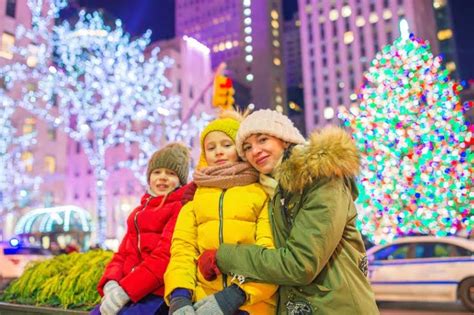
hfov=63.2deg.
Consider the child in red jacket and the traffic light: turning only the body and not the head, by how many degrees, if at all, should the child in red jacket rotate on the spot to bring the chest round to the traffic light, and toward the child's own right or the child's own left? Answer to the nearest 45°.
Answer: approximately 135° to the child's own right

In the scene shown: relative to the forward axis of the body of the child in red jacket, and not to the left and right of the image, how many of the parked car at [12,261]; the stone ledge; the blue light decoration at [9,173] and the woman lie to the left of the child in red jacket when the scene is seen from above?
1

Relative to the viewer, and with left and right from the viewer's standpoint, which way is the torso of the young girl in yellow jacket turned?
facing the viewer

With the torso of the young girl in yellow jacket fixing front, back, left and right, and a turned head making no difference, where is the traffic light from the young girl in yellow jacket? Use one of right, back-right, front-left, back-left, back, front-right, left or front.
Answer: back

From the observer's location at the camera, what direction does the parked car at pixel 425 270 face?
facing to the left of the viewer

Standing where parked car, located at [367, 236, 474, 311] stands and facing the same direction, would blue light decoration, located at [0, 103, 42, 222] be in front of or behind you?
in front

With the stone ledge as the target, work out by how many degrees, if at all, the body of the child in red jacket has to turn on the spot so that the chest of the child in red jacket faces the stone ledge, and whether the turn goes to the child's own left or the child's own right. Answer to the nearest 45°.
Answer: approximately 90° to the child's own right

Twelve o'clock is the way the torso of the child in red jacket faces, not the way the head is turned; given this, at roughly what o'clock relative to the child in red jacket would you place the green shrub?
The green shrub is roughly at 4 o'clock from the child in red jacket.

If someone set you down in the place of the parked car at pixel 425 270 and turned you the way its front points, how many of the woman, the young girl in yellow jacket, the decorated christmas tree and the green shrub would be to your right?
1

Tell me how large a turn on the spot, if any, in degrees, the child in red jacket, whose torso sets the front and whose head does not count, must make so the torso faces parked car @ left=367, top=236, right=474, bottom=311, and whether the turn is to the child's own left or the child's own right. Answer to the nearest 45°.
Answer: approximately 180°

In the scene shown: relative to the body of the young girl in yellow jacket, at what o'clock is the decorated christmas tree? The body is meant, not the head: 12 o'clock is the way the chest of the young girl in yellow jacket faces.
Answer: The decorated christmas tree is roughly at 7 o'clock from the young girl in yellow jacket.

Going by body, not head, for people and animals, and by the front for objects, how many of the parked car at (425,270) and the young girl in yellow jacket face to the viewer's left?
1

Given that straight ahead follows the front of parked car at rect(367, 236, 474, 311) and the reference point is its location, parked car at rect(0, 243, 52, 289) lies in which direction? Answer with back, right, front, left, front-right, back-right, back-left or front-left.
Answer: front

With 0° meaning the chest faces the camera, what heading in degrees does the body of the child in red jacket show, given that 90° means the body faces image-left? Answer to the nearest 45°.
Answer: approximately 45°

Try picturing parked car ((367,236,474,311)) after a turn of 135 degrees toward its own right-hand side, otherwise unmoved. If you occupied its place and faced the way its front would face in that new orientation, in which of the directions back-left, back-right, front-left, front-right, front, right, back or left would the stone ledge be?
back

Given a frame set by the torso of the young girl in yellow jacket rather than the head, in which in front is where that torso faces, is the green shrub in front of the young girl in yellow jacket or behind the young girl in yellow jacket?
behind
